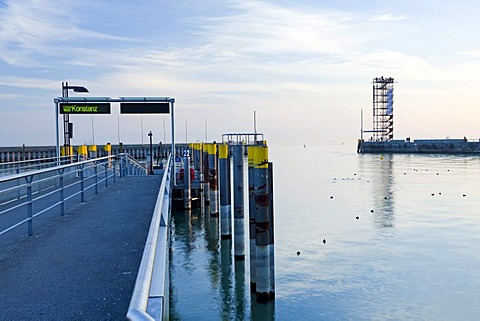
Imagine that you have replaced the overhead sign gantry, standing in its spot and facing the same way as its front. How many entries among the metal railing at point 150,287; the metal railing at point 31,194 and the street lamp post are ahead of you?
2

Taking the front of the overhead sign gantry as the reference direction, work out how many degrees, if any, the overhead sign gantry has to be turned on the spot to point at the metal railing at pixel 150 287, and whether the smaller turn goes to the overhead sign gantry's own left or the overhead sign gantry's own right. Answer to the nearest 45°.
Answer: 0° — it already faces it

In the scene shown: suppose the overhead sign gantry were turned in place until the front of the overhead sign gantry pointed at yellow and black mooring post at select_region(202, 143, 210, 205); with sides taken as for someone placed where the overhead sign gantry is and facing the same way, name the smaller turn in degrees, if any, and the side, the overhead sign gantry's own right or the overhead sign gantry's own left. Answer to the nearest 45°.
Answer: approximately 135° to the overhead sign gantry's own left

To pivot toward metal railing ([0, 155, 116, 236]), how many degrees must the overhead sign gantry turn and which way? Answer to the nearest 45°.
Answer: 0° — it already faces it

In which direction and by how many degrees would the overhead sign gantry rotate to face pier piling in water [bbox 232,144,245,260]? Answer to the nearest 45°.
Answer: approximately 45° to its left

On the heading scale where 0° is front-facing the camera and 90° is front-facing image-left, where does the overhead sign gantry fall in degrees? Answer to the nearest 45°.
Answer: approximately 0°

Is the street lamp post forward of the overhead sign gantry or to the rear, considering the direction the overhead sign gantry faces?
to the rear

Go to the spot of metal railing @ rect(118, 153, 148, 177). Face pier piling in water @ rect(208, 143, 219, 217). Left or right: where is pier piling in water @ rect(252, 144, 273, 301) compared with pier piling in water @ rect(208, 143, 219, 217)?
right

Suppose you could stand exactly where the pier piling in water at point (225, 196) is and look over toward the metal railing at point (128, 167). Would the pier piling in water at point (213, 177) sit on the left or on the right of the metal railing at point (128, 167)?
right

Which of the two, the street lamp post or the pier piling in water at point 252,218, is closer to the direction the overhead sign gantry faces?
the pier piling in water

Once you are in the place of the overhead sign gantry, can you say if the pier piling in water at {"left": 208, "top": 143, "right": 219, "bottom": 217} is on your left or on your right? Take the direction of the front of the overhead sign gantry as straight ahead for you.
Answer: on your left

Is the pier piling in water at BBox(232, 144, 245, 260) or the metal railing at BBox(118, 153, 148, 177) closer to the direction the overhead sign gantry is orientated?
the pier piling in water

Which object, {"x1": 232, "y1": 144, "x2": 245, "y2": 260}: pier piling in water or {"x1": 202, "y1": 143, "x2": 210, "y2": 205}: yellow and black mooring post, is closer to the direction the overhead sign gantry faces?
the pier piling in water
